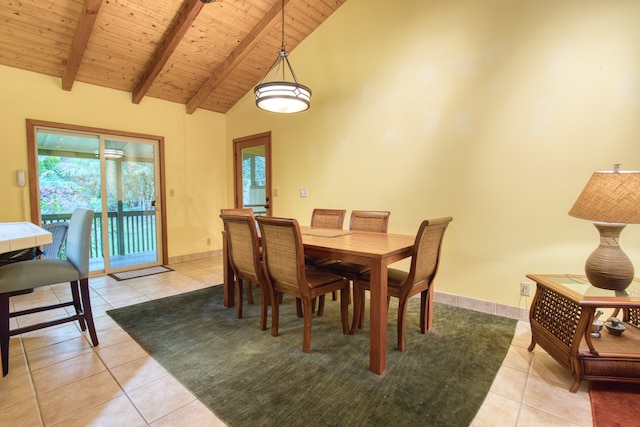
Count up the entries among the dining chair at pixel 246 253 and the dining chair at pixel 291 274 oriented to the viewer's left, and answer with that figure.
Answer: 0

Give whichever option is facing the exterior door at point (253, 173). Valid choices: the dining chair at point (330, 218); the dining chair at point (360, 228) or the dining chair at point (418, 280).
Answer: the dining chair at point (418, 280)

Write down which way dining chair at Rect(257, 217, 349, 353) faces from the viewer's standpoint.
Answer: facing away from the viewer and to the right of the viewer

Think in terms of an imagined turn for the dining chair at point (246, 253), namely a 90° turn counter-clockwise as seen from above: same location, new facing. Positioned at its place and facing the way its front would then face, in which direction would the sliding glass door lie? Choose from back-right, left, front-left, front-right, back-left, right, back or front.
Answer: front

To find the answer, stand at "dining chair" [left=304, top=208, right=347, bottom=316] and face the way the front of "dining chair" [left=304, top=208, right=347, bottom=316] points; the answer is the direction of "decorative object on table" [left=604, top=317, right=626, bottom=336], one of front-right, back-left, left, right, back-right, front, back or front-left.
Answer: left

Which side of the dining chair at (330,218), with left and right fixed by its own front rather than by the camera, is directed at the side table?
left

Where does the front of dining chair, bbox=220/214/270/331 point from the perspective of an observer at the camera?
facing away from the viewer and to the right of the viewer

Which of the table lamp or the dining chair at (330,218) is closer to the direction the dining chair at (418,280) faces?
the dining chair

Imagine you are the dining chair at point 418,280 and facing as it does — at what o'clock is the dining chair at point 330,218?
the dining chair at point 330,218 is roughly at 12 o'clock from the dining chair at point 418,280.

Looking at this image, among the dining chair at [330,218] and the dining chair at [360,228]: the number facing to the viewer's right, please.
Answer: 0

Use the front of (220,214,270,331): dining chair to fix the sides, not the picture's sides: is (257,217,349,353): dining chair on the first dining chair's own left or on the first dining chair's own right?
on the first dining chair's own right

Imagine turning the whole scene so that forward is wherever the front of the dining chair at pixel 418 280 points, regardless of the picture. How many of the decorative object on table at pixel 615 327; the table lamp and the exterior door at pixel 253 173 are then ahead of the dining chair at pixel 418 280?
1

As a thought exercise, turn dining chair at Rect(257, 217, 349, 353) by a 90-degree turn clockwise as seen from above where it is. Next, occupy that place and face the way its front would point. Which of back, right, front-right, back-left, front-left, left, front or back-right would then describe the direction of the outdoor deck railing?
back

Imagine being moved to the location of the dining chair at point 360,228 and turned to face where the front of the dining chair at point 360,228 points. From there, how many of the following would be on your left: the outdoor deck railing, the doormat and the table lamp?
1

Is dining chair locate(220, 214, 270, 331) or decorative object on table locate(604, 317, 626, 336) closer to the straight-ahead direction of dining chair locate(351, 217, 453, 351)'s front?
the dining chair

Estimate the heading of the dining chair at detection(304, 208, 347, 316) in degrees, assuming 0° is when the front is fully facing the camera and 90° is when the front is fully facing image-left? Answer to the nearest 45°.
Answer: approximately 45°

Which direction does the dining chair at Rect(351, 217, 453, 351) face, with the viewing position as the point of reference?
facing away from the viewer and to the left of the viewer

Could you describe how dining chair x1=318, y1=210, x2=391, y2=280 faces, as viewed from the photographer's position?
facing the viewer and to the left of the viewer
